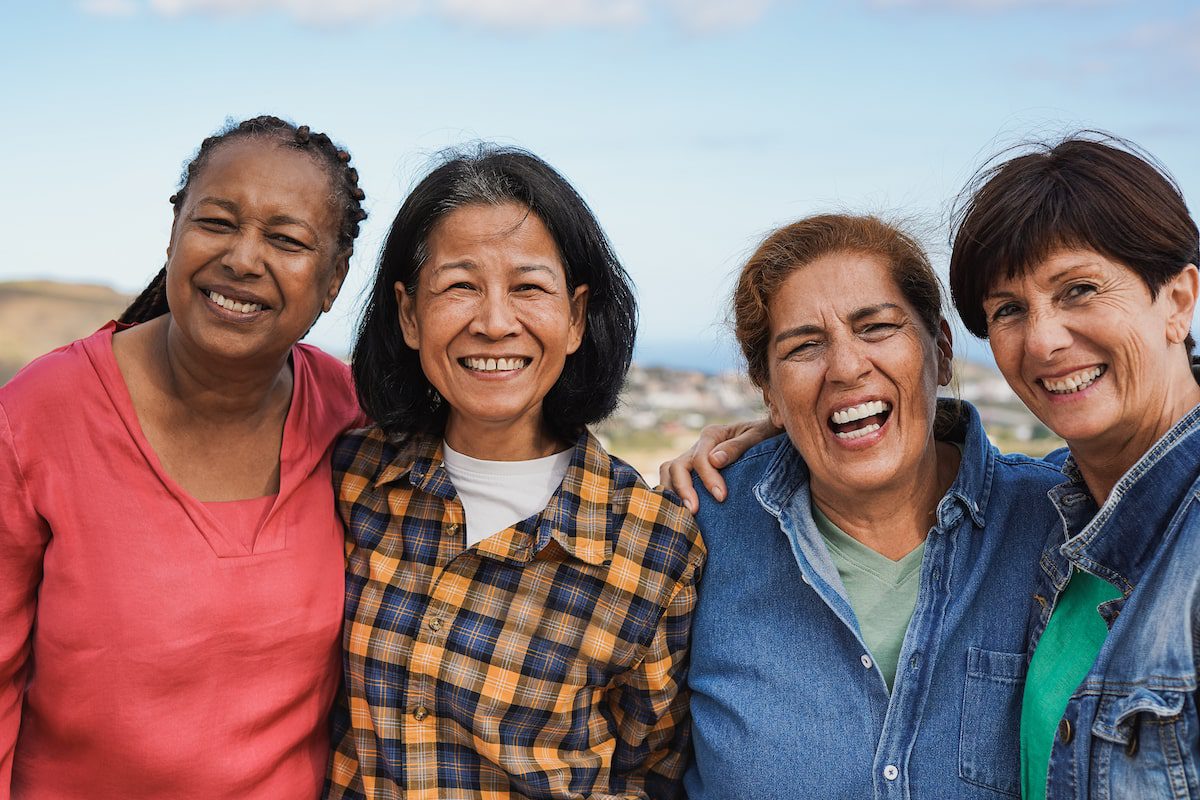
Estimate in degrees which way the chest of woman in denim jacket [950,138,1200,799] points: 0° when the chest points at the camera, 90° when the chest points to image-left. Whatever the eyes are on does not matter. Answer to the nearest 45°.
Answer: approximately 45°

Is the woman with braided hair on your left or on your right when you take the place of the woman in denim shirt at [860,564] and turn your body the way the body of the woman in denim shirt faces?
on your right

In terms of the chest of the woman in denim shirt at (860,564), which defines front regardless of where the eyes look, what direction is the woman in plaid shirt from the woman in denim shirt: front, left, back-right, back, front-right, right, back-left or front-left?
right

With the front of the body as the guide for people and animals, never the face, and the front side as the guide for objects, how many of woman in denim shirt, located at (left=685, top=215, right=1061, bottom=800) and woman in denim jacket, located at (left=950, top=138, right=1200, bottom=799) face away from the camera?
0

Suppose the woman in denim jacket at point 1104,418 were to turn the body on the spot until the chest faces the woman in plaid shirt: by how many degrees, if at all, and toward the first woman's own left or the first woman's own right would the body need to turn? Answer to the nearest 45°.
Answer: approximately 45° to the first woman's own right

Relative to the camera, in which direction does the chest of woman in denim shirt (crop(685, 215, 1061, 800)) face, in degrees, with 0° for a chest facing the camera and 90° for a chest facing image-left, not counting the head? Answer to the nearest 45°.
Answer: approximately 0°
